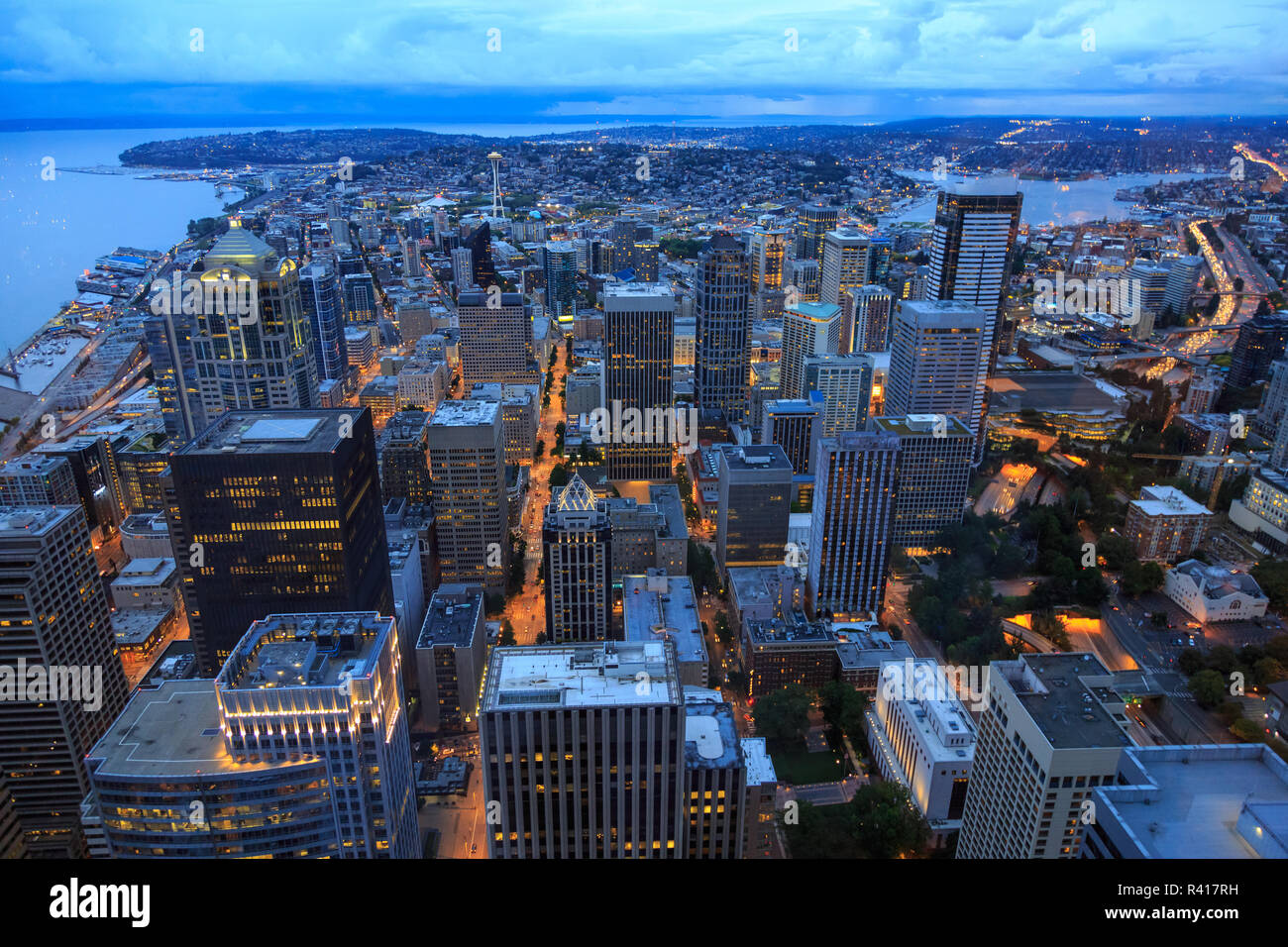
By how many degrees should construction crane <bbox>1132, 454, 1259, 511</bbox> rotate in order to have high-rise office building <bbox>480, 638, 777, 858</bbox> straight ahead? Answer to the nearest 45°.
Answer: approximately 90° to its left

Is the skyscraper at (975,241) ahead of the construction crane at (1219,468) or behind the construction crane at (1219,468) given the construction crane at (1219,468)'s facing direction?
ahead

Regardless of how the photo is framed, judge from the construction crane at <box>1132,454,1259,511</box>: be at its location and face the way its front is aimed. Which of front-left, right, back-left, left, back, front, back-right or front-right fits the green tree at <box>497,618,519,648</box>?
front-left

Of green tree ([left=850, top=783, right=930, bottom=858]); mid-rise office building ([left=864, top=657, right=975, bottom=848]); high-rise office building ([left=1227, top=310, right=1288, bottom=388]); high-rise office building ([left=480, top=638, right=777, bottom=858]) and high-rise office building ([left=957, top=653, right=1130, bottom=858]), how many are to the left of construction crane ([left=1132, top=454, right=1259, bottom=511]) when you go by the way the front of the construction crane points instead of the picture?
4

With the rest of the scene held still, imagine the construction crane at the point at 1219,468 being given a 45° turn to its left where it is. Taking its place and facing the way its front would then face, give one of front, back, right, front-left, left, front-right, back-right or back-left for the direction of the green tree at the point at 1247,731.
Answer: front-left

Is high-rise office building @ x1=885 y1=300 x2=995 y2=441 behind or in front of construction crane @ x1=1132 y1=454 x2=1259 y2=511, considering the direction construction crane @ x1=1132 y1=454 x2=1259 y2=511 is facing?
in front

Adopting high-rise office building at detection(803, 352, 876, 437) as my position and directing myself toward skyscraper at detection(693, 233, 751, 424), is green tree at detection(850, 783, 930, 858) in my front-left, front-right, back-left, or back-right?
back-left

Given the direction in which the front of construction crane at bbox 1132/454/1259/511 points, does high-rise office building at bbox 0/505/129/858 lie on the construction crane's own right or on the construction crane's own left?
on the construction crane's own left

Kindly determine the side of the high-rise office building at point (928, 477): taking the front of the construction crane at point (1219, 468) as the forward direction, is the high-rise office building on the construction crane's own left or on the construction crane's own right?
on the construction crane's own left

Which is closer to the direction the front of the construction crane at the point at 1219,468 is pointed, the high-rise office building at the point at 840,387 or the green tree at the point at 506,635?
the high-rise office building

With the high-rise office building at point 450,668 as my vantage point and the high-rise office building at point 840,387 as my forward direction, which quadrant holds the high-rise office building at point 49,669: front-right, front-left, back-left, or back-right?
back-left

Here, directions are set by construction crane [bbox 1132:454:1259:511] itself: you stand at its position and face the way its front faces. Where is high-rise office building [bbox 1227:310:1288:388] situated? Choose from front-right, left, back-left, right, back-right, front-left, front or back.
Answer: right

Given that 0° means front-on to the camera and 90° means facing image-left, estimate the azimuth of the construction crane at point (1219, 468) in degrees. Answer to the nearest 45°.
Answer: approximately 90°

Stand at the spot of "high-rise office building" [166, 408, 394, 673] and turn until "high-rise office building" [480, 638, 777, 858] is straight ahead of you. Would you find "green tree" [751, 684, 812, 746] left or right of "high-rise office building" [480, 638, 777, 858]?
left
